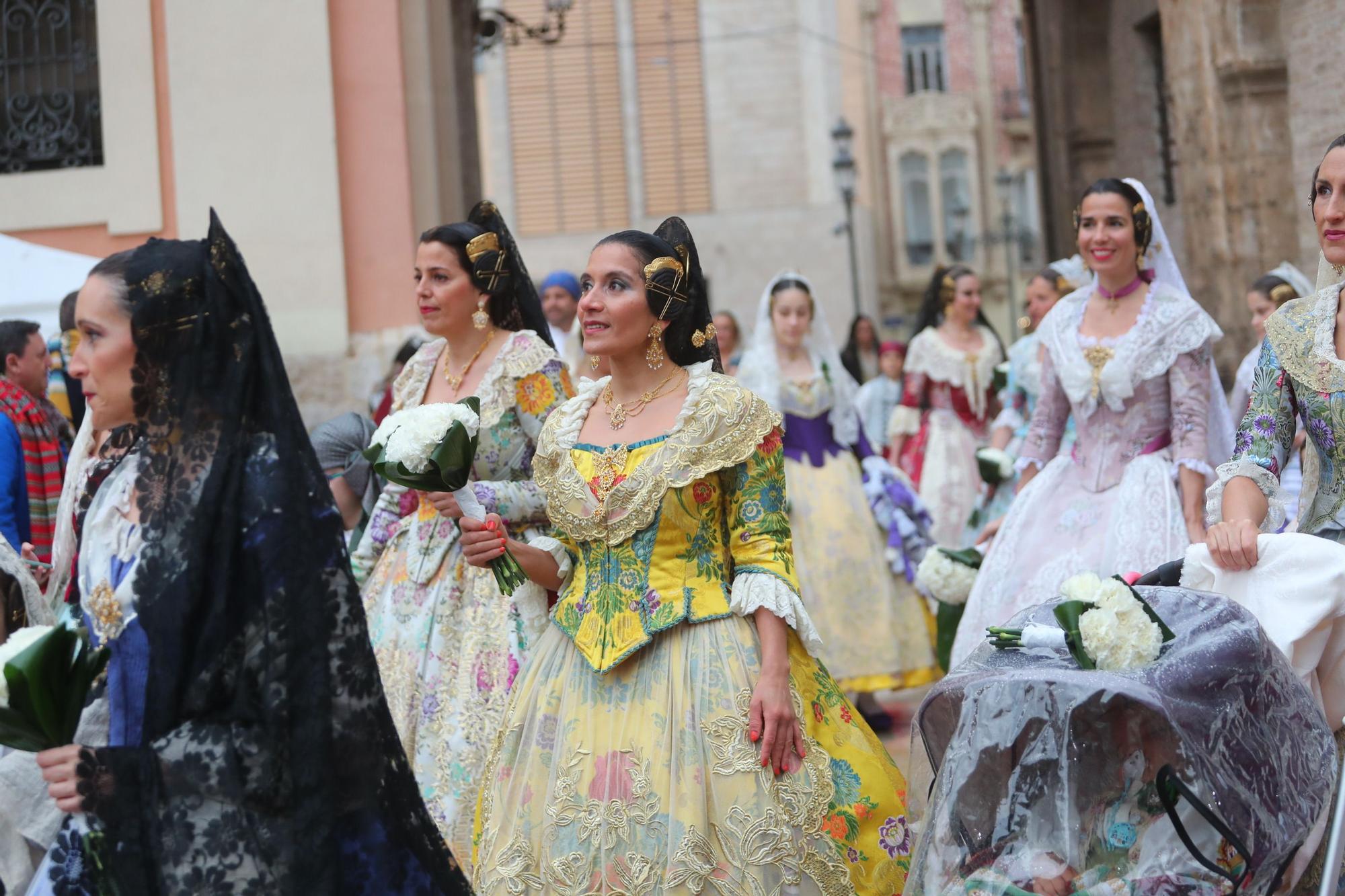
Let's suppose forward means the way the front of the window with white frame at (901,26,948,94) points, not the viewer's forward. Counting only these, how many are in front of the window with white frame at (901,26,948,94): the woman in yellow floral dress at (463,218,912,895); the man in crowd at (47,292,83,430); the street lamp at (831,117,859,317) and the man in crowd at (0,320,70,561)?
4

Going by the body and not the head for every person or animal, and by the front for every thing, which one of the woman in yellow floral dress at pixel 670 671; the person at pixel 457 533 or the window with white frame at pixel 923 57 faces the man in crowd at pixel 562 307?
the window with white frame

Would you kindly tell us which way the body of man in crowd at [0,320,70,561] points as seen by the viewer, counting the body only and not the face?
to the viewer's right

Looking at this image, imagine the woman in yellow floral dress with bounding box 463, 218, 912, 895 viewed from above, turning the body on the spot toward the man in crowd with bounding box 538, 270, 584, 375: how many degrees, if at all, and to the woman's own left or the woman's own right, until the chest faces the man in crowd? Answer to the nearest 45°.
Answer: approximately 135° to the woman's own right

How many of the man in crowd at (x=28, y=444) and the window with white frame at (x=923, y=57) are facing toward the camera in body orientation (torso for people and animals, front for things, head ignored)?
1

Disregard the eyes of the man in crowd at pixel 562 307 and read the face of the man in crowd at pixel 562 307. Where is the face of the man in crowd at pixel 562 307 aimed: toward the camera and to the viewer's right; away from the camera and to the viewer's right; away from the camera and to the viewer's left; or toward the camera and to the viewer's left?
toward the camera and to the viewer's left
